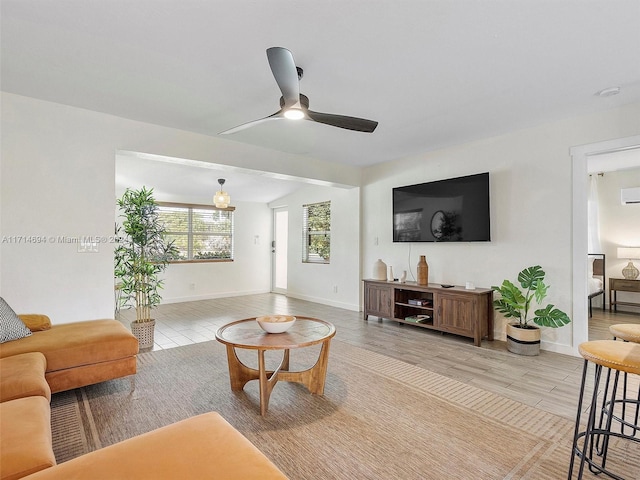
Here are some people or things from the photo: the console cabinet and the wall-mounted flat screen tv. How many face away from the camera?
0

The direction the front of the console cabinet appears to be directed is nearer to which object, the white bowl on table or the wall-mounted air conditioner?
the white bowl on table

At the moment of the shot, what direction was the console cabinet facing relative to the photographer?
facing the viewer and to the left of the viewer

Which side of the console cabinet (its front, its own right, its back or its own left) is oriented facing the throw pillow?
front

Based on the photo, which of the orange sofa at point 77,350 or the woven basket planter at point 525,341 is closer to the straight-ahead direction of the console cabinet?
the orange sofa

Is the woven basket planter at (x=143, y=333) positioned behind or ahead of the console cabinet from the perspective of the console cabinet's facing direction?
ahead

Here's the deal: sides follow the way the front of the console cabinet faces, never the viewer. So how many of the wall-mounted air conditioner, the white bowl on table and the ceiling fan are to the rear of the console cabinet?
1

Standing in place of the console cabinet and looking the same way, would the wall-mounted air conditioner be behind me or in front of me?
behind

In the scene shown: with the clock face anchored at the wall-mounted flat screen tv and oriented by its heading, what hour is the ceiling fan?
The ceiling fan is roughly at 11 o'clock from the wall-mounted flat screen tv.

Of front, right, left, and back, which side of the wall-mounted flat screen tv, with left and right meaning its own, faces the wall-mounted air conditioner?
back

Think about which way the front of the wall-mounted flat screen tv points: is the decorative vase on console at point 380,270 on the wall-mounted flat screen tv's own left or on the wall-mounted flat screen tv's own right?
on the wall-mounted flat screen tv's own right
